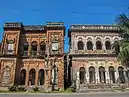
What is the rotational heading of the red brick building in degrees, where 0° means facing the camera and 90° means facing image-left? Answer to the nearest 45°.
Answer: approximately 0°

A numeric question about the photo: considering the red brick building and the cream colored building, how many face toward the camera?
2

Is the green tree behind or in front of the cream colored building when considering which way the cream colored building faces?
in front

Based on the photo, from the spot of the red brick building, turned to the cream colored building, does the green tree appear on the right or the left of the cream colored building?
right

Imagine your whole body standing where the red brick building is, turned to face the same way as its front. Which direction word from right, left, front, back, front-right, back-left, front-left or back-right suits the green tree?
front-left

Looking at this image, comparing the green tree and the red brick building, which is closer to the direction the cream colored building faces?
the green tree

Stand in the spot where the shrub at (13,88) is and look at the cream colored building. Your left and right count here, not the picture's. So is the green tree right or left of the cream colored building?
right

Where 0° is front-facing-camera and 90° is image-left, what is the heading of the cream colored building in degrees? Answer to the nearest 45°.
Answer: approximately 0°

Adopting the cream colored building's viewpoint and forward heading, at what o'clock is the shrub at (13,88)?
The shrub is roughly at 2 o'clock from the cream colored building.

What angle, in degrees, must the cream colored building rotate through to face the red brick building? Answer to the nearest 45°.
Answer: approximately 90° to its right
